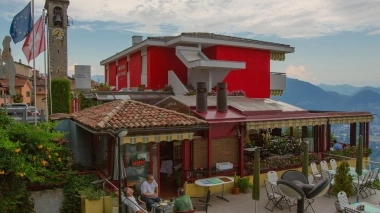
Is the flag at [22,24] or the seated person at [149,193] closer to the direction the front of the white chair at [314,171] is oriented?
the seated person

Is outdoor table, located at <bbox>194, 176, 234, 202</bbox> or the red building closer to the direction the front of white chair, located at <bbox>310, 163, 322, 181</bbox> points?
the outdoor table

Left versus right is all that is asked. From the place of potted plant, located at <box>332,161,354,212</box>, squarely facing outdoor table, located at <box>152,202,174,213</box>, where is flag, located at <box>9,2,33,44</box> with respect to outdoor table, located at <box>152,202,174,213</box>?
right

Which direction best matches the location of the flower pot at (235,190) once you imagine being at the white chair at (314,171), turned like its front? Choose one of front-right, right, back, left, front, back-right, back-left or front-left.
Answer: right

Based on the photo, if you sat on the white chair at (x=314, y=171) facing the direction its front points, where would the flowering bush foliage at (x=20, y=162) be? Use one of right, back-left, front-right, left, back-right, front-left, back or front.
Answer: right
